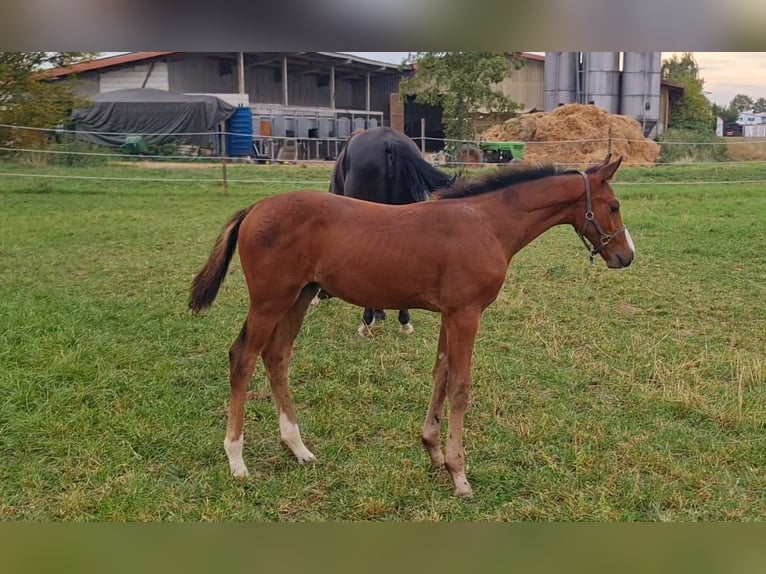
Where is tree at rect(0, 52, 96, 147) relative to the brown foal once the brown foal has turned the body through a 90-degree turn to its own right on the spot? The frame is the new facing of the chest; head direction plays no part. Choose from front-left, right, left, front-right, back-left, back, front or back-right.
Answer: back-right

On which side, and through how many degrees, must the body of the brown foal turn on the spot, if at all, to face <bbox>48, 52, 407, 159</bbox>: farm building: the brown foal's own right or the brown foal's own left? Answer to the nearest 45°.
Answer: approximately 90° to the brown foal's own left

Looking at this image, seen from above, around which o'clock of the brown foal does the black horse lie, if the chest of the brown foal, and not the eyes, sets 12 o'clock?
The black horse is roughly at 9 o'clock from the brown foal.

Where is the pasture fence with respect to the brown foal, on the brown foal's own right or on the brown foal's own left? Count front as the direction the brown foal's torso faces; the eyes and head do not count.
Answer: on the brown foal's own left

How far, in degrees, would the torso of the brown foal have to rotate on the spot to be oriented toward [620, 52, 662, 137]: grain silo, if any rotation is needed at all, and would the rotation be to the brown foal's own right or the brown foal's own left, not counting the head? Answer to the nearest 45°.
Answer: approximately 90° to the brown foal's own left

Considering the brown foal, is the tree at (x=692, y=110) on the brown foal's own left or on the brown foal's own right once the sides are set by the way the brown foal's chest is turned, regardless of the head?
on the brown foal's own left

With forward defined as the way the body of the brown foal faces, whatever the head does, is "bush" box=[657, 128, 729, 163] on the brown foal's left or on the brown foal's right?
on the brown foal's left

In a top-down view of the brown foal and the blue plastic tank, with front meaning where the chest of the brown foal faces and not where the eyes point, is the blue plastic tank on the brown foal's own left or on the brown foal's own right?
on the brown foal's own left

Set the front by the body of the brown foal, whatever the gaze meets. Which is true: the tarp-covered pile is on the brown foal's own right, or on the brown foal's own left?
on the brown foal's own left

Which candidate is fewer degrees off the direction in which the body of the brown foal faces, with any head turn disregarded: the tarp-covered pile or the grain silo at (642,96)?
the grain silo

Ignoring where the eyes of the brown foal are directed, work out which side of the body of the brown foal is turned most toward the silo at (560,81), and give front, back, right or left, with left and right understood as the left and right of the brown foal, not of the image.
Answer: left

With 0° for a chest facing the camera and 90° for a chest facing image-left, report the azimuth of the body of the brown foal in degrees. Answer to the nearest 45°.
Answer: approximately 270°
